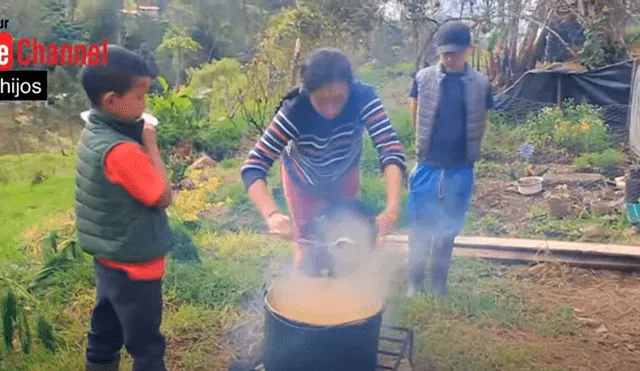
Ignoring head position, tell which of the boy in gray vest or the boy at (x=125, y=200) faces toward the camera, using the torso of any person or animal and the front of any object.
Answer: the boy in gray vest

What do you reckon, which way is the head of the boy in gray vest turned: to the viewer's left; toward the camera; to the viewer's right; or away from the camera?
toward the camera

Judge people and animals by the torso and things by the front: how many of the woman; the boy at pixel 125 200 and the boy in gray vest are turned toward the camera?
2

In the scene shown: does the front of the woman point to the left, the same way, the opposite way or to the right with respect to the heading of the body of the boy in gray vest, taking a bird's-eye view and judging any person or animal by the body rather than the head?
the same way

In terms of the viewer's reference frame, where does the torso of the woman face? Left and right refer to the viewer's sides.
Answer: facing the viewer

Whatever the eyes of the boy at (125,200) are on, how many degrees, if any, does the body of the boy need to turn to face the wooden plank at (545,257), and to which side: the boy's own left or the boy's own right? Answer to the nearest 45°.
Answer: approximately 45° to the boy's own left

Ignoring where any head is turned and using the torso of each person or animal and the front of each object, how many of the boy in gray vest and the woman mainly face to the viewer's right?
0

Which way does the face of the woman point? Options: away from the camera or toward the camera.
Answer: toward the camera

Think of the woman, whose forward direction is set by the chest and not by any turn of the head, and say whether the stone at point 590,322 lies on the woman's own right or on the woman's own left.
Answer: on the woman's own left

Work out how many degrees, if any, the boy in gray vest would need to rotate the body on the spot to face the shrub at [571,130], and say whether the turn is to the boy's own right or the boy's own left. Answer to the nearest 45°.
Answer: approximately 180°

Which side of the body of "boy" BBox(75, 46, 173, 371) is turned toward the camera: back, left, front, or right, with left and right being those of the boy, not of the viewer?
right

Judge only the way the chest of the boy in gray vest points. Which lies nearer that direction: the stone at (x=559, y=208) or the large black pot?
the large black pot

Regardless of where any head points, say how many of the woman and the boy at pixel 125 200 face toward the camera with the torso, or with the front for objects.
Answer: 1
